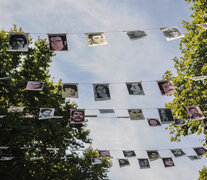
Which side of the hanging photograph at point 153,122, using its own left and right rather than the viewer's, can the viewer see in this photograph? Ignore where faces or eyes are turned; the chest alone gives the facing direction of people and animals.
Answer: front

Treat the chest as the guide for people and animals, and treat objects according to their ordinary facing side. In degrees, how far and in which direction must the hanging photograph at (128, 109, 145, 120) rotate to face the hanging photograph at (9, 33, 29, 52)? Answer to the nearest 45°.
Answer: approximately 45° to its right

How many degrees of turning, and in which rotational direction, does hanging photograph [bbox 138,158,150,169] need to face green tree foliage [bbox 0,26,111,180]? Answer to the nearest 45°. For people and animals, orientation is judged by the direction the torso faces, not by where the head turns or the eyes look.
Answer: approximately 45° to its right

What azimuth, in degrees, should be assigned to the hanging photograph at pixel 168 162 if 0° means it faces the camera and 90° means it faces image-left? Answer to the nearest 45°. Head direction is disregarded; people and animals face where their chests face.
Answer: approximately 0°

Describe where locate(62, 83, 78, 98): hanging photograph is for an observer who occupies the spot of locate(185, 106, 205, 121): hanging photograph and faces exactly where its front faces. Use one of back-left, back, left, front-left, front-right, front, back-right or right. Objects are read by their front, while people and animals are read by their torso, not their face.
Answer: front-right

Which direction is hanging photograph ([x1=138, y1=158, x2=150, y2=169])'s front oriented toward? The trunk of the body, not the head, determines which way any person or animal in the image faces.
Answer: toward the camera

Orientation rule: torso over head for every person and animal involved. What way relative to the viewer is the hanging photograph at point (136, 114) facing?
toward the camera

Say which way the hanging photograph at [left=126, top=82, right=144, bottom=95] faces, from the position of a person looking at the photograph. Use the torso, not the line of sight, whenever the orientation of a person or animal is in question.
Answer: facing the viewer
